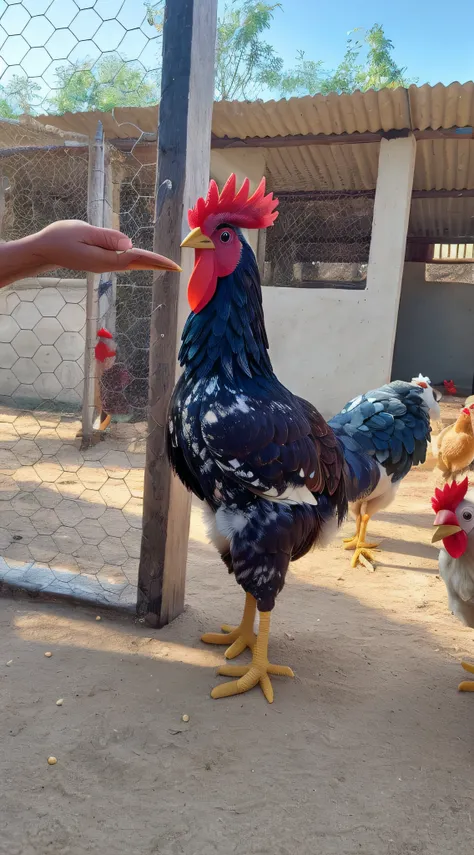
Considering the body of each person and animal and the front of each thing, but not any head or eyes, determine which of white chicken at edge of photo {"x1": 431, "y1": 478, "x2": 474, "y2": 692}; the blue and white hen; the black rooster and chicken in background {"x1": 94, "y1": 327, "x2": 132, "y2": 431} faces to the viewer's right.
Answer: the blue and white hen

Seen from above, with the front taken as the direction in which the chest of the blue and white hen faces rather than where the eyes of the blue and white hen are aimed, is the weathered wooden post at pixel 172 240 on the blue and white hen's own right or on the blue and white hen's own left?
on the blue and white hen's own right

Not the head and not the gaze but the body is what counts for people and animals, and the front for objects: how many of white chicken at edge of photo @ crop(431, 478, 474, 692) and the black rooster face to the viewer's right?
0

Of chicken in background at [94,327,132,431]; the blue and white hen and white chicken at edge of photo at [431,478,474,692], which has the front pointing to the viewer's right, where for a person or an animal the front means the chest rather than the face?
the blue and white hen

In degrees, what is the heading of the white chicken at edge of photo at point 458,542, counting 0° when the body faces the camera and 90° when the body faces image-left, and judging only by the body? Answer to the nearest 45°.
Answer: approximately 45°

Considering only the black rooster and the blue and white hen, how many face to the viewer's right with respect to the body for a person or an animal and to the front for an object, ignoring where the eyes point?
1

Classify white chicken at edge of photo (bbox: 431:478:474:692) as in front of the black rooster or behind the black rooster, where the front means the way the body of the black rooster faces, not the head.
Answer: behind

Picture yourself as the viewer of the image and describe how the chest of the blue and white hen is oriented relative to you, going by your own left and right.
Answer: facing to the right of the viewer

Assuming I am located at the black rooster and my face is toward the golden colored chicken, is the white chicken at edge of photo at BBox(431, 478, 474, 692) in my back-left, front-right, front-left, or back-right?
front-right

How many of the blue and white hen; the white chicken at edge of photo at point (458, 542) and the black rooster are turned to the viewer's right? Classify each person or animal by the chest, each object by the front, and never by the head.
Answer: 1

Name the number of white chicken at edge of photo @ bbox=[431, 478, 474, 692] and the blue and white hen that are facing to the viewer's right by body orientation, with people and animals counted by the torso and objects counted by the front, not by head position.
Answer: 1

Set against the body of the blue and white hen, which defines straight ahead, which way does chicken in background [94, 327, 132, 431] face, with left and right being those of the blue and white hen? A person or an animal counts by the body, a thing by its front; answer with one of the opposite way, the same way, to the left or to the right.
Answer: the opposite way

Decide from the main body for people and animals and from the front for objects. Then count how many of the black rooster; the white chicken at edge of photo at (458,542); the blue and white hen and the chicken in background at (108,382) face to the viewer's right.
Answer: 1

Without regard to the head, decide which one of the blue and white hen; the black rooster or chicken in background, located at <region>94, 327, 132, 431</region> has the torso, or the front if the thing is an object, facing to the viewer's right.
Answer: the blue and white hen

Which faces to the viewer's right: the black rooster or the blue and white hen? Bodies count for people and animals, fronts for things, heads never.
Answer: the blue and white hen
